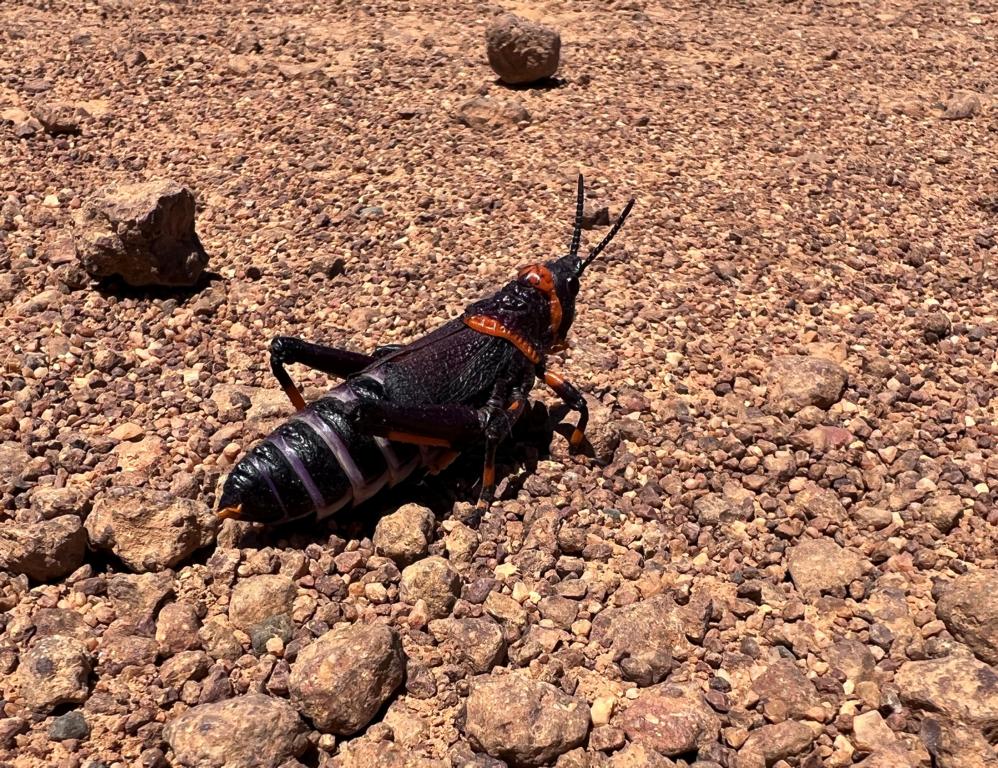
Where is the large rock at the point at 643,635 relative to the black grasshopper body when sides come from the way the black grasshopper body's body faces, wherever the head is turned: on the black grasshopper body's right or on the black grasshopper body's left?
on the black grasshopper body's right

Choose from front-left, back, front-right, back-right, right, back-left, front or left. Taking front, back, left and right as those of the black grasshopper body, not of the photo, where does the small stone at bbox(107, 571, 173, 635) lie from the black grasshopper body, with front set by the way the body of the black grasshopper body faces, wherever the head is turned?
back

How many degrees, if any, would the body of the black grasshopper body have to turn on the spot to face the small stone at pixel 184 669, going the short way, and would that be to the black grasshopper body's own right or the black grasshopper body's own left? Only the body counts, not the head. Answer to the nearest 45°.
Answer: approximately 180°

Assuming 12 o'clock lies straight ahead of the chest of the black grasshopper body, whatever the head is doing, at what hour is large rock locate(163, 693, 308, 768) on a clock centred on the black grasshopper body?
The large rock is roughly at 5 o'clock from the black grasshopper body.

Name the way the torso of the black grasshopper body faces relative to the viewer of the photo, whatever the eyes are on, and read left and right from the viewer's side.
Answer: facing away from the viewer and to the right of the viewer

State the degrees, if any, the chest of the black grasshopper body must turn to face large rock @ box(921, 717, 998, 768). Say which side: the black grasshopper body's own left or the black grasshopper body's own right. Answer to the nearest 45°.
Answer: approximately 90° to the black grasshopper body's own right

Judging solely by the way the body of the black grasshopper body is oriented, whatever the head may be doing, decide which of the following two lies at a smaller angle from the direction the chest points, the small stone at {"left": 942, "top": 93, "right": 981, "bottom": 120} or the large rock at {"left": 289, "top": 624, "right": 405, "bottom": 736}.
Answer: the small stone

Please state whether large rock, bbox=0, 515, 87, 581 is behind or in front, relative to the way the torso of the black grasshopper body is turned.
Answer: behind

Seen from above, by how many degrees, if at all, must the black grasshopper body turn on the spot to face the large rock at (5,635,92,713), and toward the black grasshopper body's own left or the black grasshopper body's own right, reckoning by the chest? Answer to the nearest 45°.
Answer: approximately 180°

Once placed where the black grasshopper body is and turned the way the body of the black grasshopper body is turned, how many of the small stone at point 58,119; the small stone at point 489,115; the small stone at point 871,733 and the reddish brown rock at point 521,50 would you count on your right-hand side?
1

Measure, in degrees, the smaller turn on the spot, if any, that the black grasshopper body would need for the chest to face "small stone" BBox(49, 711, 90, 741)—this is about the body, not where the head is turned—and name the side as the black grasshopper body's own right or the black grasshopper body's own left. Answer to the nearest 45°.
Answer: approximately 180°

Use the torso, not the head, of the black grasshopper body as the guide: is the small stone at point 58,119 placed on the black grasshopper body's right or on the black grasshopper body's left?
on the black grasshopper body's left

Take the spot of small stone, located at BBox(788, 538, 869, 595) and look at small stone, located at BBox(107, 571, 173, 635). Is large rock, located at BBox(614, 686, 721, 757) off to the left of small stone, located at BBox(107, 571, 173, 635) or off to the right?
left

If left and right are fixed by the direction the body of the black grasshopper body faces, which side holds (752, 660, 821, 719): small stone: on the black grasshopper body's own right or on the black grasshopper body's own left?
on the black grasshopper body's own right
